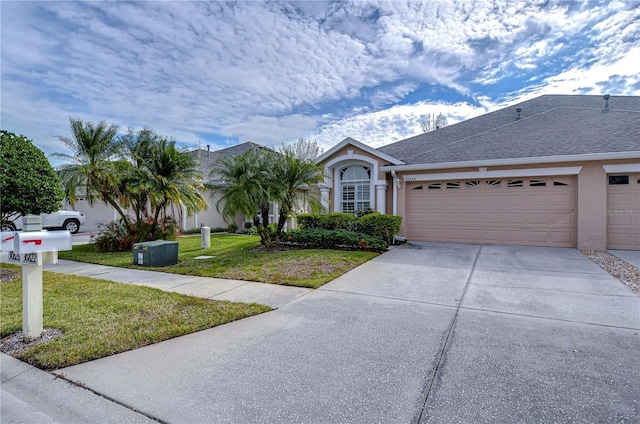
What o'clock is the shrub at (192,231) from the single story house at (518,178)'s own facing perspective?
The shrub is roughly at 3 o'clock from the single story house.

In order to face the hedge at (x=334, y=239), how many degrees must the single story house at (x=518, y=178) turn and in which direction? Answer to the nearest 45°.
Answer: approximately 45° to its right

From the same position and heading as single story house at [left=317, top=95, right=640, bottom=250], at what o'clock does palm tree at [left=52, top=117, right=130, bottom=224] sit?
The palm tree is roughly at 2 o'clock from the single story house.

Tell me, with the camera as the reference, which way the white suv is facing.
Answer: facing to the right of the viewer

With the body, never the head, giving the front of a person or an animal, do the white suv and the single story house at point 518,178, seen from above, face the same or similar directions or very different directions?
very different directions

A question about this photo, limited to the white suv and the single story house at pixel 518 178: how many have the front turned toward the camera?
1

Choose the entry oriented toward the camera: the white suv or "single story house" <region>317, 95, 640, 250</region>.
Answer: the single story house

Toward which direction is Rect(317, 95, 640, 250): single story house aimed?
toward the camera

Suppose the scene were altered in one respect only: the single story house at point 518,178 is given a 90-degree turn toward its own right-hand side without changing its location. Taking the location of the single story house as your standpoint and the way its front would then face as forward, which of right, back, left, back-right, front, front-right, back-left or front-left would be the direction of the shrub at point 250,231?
front

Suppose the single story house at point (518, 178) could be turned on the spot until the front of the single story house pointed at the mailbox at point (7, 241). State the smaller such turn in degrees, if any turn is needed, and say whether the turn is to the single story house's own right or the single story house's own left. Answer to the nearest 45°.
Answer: approximately 45° to the single story house's own right
